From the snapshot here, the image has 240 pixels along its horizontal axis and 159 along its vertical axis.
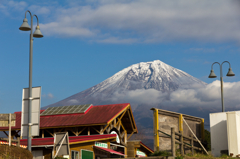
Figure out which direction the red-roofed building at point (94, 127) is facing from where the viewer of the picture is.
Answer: facing the viewer and to the right of the viewer
